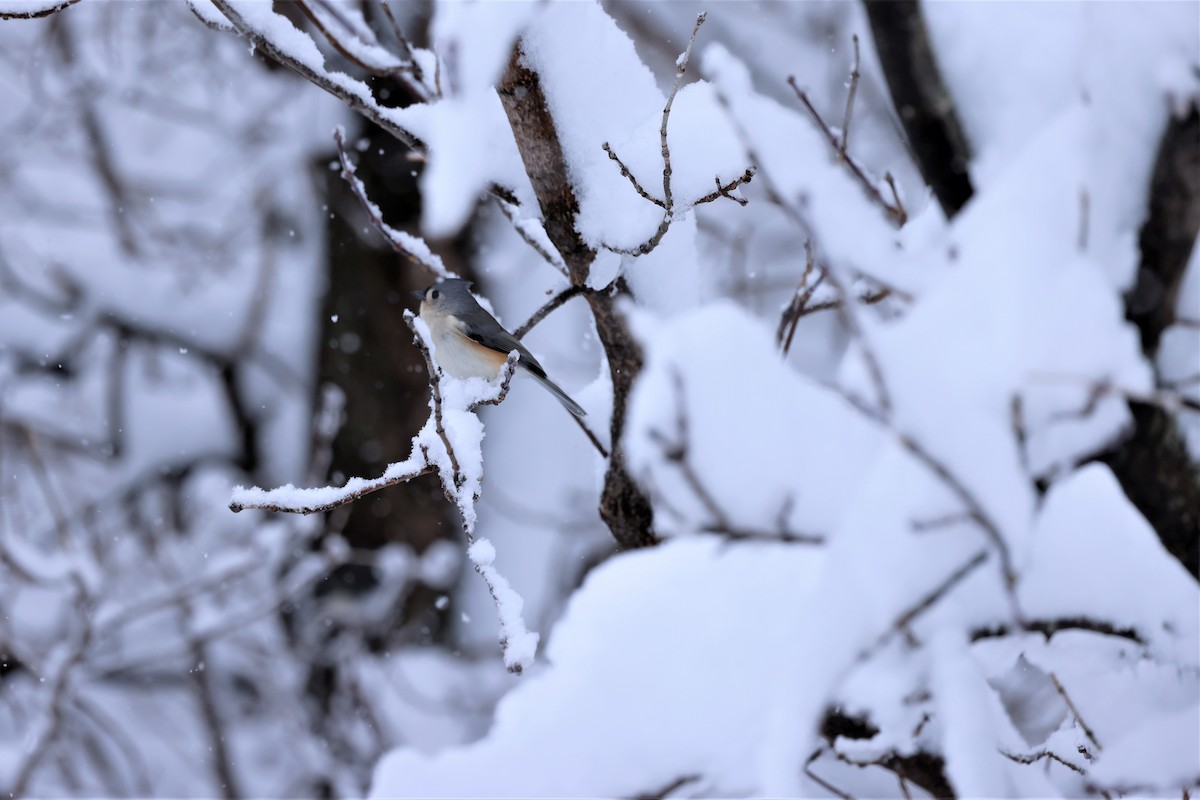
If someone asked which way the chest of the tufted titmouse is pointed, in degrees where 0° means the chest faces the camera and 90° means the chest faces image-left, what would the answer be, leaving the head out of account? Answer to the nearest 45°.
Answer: approximately 90°

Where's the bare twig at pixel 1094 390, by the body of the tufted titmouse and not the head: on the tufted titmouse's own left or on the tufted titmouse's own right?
on the tufted titmouse's own left
